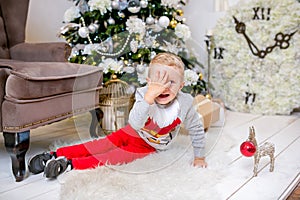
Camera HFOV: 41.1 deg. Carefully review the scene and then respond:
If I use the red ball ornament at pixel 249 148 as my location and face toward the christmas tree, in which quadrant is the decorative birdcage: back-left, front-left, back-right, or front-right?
front-left

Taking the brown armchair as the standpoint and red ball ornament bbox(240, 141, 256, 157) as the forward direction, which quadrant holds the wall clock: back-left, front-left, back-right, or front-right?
front-left

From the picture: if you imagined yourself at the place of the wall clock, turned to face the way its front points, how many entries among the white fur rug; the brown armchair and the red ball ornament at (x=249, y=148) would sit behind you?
0

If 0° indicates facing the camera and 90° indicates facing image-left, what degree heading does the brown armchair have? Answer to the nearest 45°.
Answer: approximately 315°

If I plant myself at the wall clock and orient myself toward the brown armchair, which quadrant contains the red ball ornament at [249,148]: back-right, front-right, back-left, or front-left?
front-left

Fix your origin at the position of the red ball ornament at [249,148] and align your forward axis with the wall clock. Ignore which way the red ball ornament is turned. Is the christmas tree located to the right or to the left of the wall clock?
left

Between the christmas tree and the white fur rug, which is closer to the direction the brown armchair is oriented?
the white fur rug

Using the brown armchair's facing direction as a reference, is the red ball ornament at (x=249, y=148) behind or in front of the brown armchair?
in front

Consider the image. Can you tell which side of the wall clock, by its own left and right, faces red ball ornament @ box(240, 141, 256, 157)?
front

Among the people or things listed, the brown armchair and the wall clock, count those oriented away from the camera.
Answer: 0

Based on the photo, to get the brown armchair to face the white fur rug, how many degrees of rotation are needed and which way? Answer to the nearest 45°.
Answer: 0° — it already faces it

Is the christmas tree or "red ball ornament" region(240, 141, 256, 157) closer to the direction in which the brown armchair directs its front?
the red ball ornament

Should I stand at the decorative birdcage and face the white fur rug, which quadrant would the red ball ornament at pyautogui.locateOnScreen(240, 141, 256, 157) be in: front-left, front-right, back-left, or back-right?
front-left

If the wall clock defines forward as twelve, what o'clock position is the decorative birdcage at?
The decorative birdcage is roughly at 1 o'clock from the wall clock.

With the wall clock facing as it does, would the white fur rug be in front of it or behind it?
in front

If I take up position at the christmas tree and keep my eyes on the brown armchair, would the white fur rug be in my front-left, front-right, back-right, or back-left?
front-left

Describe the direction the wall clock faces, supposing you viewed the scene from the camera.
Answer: facing the viewer

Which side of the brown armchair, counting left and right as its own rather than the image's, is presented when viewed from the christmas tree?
left
